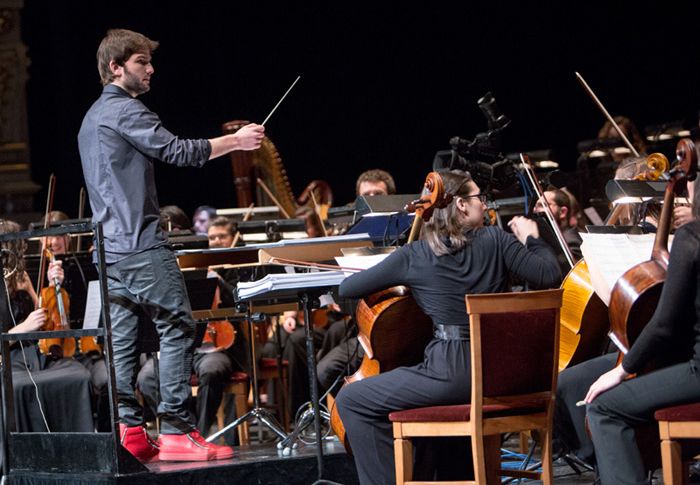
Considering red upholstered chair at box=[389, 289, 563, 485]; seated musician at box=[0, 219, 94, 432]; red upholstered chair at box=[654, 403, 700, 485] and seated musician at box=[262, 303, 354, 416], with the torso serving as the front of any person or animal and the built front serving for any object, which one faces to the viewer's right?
seated musician at box=[0, 219, 94, 432]

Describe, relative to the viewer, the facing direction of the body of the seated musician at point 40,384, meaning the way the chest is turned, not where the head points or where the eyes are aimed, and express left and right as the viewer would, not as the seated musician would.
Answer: facing to the right of the viewer

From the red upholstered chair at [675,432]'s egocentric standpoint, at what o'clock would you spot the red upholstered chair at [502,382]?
the red upholstered chair at [502,382] is roughly at 1 o'clock from the red upholstered chair at [675,432].

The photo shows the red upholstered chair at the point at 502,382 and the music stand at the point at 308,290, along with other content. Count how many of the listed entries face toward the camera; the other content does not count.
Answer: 0

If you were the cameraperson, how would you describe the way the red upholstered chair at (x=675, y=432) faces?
facing to the left of the viewer

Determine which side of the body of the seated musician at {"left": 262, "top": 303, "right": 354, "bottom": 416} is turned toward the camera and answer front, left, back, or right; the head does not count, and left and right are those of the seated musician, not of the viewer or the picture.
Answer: front

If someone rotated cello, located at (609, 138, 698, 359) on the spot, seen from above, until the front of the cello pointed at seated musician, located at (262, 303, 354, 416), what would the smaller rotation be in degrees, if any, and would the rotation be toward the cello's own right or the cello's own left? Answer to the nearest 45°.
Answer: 0° — it already faces them

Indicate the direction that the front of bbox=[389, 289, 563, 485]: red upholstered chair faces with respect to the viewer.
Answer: facing away from the viewer and to the left of the viewer

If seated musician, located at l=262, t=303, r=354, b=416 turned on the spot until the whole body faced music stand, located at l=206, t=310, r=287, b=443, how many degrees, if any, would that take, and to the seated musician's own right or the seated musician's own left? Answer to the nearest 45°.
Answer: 0° — they already face it

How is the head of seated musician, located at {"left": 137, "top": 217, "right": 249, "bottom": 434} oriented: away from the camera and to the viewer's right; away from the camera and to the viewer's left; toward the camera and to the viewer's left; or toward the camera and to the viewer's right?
toward the camera and to the viewer's left

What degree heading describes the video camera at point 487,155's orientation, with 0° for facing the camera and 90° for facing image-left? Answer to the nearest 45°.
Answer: approximately 90°
